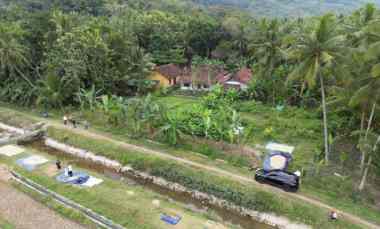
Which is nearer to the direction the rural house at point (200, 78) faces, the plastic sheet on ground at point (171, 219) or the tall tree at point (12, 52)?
the plastic sheet on ground

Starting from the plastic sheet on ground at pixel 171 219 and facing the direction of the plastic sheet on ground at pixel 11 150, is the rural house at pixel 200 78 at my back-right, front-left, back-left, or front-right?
front-right

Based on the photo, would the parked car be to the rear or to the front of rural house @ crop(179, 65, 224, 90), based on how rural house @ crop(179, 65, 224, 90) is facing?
to the front

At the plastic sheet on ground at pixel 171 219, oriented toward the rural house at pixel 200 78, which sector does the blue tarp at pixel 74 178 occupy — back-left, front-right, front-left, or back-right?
front-left

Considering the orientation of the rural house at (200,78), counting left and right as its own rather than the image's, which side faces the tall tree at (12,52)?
right

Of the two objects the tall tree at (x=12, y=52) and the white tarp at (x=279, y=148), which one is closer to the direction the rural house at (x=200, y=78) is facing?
the white tarp

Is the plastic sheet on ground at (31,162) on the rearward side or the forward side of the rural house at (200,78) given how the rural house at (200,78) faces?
on the forward side

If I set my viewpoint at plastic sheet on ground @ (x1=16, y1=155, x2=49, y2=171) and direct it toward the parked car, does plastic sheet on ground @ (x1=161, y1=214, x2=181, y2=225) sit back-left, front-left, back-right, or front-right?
front-right

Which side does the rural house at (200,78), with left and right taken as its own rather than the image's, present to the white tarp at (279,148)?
front

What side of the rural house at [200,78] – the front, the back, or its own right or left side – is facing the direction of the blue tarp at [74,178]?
front

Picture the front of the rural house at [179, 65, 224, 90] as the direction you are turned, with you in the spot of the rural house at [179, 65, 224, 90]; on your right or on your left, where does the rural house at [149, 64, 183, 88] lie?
on your right

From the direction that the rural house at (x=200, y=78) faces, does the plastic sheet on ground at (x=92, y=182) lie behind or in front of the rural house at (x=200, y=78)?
in front

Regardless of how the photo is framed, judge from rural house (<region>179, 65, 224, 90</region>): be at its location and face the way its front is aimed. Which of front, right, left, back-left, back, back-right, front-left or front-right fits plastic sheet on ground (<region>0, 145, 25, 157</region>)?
front-right

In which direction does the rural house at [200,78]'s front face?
toward the camera
